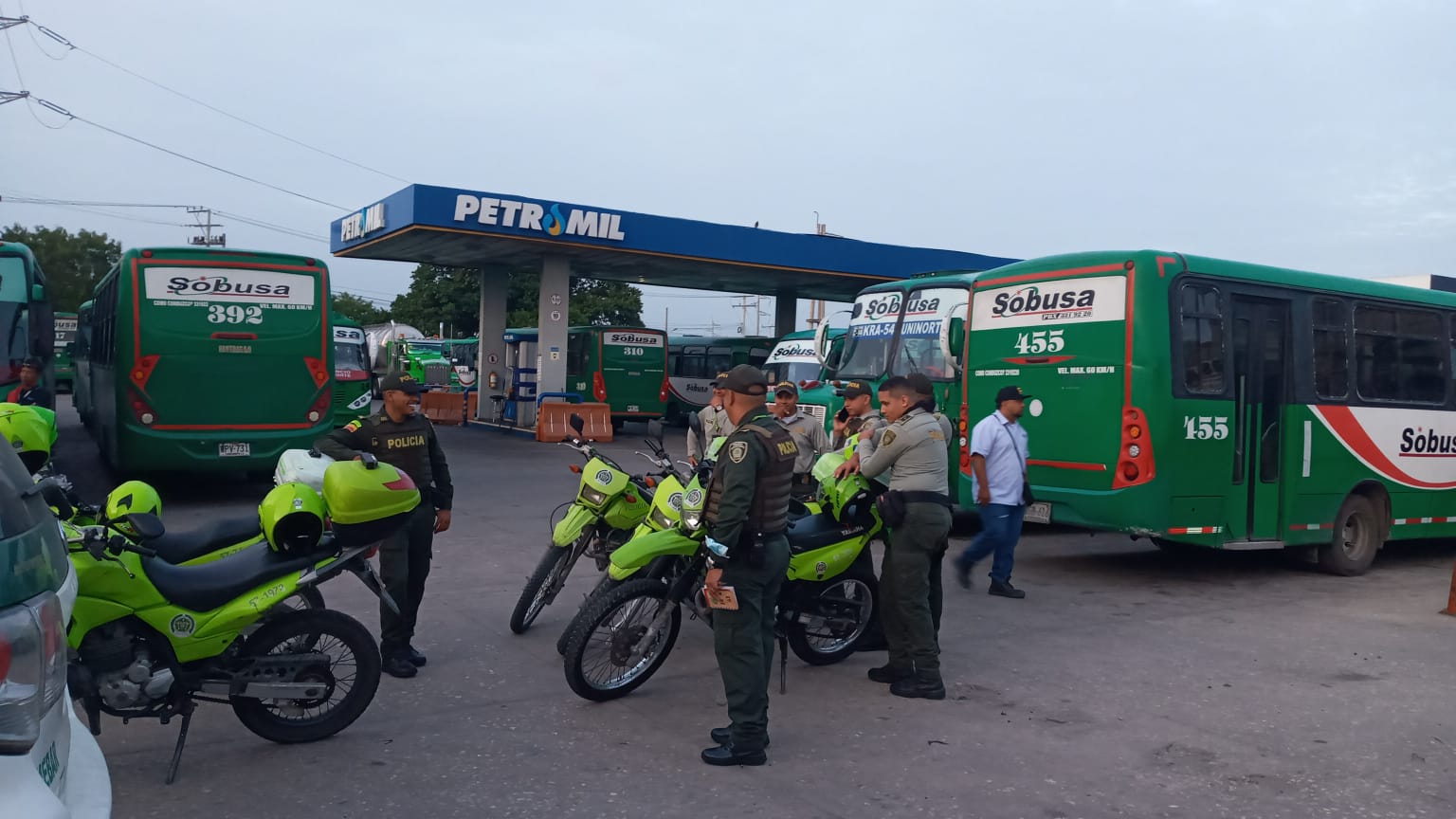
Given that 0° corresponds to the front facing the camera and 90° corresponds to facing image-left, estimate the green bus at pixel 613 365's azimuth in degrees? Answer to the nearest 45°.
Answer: approximately 135°

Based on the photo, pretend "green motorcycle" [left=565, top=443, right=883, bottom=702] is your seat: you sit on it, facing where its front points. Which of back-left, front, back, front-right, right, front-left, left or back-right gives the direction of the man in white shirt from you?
back

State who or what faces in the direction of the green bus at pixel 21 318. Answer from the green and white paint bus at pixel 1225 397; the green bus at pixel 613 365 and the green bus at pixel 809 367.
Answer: the green bus at pixel 809 367

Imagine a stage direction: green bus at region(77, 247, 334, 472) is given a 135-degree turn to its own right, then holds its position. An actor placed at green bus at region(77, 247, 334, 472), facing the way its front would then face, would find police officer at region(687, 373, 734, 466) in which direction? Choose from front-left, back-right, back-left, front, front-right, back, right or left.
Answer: front

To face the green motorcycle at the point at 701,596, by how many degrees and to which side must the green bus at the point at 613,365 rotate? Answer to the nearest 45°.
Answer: approximately 135° to its left

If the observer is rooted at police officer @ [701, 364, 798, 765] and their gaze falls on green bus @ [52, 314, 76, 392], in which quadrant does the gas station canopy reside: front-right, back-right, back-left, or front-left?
front-right

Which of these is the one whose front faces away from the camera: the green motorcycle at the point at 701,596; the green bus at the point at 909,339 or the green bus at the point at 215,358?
the green bus at the point at 215,358

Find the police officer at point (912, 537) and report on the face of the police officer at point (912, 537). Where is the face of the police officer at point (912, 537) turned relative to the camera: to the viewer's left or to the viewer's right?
to the viewer's left

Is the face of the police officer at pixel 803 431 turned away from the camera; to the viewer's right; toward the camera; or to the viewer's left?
toward the camera

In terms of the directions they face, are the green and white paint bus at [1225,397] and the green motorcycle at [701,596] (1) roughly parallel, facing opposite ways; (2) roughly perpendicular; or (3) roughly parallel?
roughly parallel, facing opposite ways

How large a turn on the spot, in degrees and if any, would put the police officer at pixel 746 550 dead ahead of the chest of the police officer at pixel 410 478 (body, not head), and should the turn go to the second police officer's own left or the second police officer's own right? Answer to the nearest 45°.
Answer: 0° — they already face them

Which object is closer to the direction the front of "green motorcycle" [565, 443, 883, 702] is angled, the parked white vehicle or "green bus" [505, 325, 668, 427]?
the parked white vehicle

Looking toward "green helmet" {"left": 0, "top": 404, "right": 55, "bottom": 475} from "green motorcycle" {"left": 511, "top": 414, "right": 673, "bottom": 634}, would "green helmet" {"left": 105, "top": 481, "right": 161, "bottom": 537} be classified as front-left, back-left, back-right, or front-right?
front-left

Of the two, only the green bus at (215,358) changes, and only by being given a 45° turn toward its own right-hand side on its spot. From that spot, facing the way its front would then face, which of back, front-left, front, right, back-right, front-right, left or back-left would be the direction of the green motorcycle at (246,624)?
back-right

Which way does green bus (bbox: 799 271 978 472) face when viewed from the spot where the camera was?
facing the viewer and to the left of the viewer

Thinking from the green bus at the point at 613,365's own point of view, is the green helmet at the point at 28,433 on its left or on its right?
on its left
